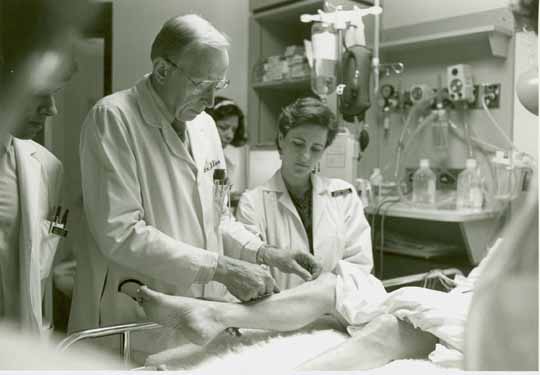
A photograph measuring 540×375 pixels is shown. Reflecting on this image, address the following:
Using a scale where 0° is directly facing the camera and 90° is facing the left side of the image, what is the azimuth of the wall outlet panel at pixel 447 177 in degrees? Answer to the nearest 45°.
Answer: approximately 0°

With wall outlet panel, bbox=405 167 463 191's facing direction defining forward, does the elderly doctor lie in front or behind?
in front

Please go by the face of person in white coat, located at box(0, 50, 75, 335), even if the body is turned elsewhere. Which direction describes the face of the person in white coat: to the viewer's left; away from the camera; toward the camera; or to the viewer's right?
to the viewer's right

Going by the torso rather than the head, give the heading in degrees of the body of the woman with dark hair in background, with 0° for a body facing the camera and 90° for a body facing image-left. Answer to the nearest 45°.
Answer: approximately 45°
